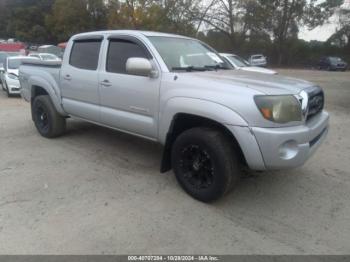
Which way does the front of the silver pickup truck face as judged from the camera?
facing the viewer and to the right of the viewer
